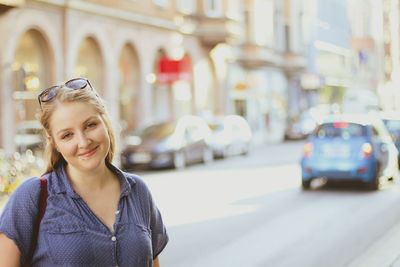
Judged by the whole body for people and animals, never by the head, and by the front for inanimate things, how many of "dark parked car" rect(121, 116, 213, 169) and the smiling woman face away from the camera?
0

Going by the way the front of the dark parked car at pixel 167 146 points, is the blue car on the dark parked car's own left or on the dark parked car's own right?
on the dark parked car's own left

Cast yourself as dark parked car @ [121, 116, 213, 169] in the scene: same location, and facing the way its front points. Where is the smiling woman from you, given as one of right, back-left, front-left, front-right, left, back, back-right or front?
front-left

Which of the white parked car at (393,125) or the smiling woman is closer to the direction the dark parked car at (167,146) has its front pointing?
the smiling woman

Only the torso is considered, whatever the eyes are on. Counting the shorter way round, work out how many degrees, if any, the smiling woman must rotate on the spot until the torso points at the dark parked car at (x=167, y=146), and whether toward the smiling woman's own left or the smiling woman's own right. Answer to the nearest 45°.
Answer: approximately 135° to the smiling woman's own left

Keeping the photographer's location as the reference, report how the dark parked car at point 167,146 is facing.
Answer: facing the viewer and to the left of the viewer

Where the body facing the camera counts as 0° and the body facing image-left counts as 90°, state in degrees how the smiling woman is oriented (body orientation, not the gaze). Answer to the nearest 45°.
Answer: approximately 315°

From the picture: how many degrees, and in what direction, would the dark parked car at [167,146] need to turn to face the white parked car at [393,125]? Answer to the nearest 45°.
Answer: approximately 135° to its left
